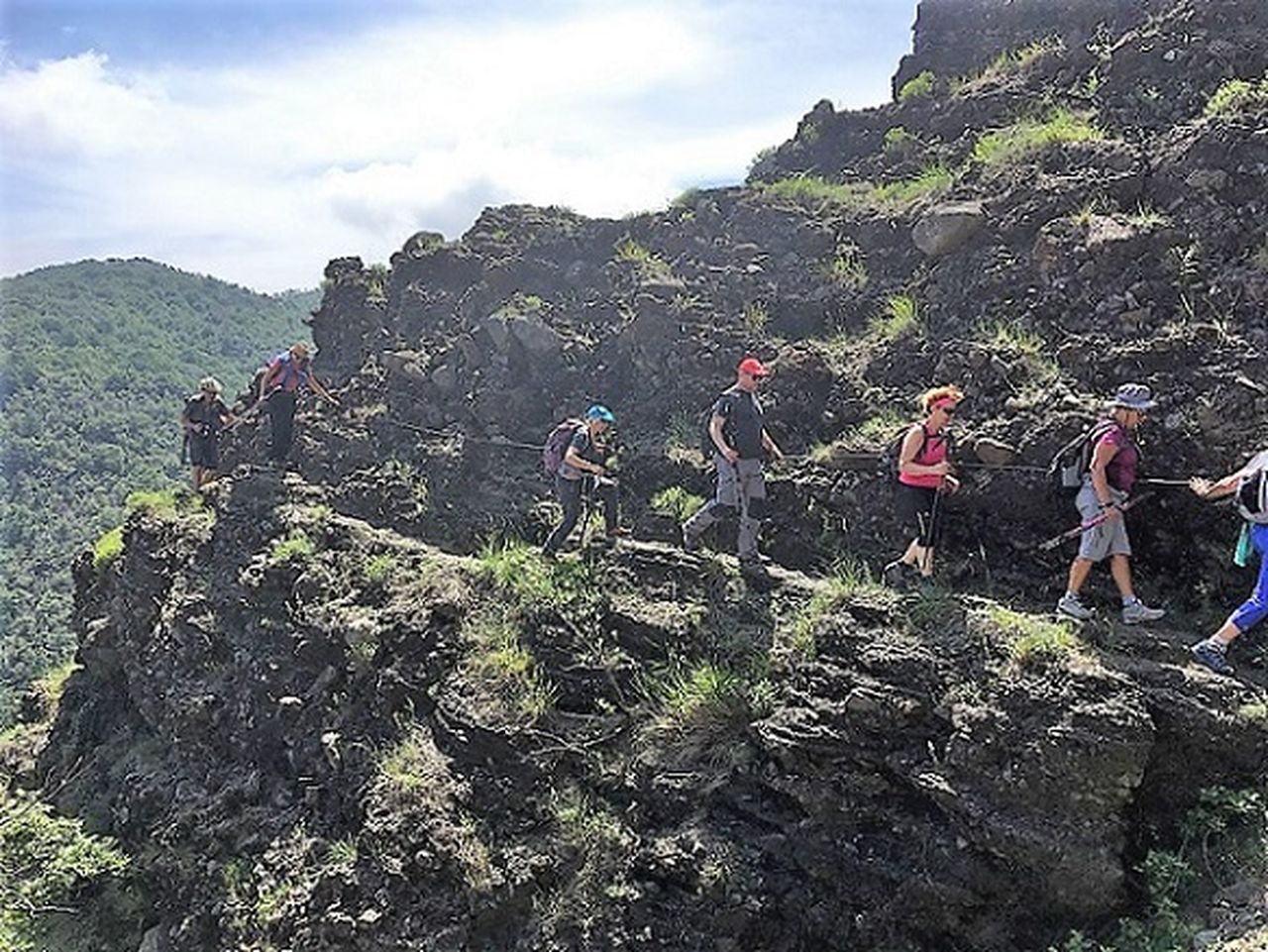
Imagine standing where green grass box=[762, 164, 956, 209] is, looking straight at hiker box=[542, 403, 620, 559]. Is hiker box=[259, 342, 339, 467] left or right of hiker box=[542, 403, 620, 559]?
right

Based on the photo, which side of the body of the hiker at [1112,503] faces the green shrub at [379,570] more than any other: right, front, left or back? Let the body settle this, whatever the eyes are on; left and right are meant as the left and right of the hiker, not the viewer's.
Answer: back

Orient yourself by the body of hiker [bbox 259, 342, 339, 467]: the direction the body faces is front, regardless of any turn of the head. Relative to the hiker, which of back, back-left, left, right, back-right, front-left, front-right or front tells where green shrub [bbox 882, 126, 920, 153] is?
front-left

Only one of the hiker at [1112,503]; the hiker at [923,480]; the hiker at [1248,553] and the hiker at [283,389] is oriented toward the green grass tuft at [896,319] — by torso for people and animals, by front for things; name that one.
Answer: the hiker at [283,389]

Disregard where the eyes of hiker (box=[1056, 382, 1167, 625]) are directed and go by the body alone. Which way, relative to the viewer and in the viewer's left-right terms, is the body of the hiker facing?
facing to the right of the viewer
